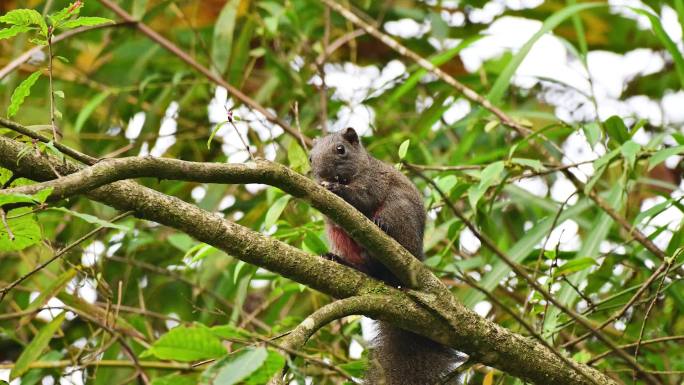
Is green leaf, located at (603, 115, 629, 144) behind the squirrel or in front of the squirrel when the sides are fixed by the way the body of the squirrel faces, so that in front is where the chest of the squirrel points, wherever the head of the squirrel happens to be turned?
behind

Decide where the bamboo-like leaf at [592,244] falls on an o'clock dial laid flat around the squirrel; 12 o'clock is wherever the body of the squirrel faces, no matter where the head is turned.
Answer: The bamboo-like leaf is roughly at 6 o'clock from the squirrel.

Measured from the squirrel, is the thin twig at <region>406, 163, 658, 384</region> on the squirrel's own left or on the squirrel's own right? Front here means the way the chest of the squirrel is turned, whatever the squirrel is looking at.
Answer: on the squirrel's own left

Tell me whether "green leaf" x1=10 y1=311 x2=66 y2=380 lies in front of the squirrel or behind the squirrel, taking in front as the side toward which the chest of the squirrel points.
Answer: in front

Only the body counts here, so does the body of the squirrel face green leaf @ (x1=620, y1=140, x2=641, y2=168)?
no

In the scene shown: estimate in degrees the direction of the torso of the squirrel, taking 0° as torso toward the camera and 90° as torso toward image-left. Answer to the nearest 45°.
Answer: approximately 90°

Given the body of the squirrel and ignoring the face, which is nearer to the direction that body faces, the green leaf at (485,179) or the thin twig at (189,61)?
the thin twig

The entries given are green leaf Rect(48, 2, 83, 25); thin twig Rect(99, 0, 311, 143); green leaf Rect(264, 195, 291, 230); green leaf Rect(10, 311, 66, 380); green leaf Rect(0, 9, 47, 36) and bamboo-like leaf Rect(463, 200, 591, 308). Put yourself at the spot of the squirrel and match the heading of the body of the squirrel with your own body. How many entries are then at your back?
1

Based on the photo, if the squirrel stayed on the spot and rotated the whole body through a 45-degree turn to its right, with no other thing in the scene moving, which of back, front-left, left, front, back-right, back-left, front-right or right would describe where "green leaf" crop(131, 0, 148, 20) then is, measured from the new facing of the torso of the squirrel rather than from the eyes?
front-left
